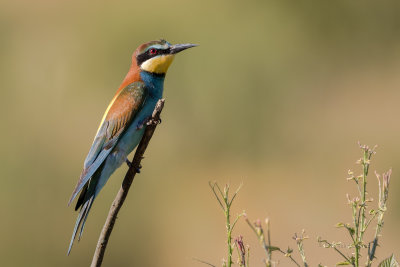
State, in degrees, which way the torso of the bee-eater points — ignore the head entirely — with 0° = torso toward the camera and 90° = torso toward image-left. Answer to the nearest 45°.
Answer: approximately 270°
